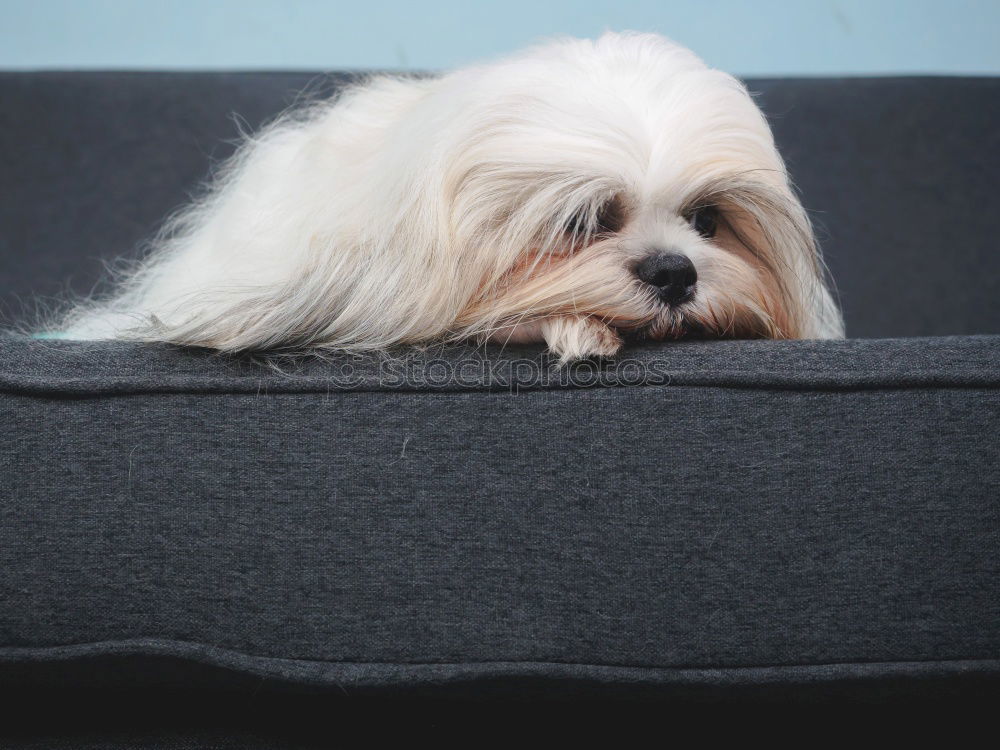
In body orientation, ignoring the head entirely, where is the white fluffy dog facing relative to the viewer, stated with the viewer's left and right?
facing the viewer and to the right of the viewer

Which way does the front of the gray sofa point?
toward the camera
